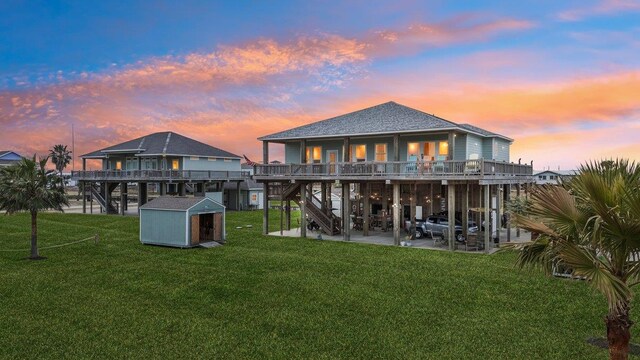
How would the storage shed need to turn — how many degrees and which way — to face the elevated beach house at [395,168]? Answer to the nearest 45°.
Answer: approximately 45° to its left

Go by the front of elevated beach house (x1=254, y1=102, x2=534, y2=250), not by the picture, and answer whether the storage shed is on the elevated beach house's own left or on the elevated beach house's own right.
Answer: on the elevated beach house's own right

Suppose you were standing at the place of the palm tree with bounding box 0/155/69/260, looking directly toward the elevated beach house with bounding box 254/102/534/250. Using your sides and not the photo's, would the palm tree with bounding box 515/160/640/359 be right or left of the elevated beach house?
right

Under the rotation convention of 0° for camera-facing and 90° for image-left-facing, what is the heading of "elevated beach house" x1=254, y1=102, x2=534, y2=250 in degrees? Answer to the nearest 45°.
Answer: approximately 0°

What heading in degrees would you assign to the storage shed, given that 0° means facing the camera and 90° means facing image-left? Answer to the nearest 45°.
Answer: approximately 315°

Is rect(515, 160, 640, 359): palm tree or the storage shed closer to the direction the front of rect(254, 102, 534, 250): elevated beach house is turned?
the palm tree

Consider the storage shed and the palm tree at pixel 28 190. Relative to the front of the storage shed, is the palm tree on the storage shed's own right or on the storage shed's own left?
on the storage shed's own right

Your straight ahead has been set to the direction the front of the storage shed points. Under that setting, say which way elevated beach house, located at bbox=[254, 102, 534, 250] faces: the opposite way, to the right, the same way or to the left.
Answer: to the right

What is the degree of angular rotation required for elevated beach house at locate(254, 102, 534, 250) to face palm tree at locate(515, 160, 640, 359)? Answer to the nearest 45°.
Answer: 0° — it already faces it

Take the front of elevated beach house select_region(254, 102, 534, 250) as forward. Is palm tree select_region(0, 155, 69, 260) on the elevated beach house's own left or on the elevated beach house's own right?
on the elevated beach house's own right
